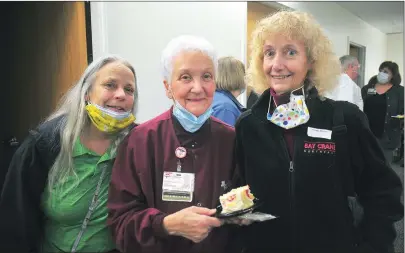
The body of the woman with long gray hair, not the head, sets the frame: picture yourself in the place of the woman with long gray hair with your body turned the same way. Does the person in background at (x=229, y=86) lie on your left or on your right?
on your left

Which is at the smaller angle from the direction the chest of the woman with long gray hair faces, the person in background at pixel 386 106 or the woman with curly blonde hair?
the woman with curly blonde hair

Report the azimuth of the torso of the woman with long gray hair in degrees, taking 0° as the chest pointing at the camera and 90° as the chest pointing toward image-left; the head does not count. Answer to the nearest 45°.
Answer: approximately 315°

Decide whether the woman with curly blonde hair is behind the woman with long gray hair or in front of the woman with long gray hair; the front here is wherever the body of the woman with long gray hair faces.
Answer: in front

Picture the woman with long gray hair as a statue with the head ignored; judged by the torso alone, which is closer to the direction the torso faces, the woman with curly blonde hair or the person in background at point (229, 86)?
the woman with curly blonde hair

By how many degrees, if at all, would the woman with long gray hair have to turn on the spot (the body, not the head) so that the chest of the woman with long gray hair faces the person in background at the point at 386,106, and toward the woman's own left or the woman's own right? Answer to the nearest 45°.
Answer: approximately 90° to the woman's own left

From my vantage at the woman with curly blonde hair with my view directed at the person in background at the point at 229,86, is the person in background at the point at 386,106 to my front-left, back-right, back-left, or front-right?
front-right
